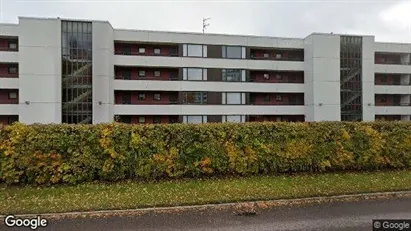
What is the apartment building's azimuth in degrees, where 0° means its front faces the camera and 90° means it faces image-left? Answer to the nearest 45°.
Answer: approximately 0°

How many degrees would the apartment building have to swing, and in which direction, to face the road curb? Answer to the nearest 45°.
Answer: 0° — it already faces it

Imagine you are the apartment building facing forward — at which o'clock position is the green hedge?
The green hedge is roughly at 12 o'clock from the apartment building.
